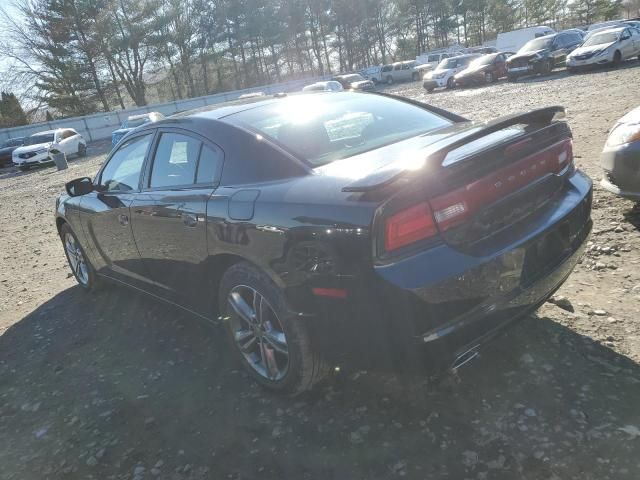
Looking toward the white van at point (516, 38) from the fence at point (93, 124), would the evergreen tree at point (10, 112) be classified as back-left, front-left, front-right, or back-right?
back-left

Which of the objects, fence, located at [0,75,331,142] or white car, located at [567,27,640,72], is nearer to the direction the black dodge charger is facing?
the fence

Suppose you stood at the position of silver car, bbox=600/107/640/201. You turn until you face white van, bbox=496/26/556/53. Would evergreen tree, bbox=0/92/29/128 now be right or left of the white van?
left

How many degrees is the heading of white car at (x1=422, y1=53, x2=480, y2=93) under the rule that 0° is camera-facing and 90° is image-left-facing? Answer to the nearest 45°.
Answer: approximately 45°

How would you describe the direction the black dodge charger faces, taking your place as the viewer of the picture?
facing away from the viewer and to the left of the viewer

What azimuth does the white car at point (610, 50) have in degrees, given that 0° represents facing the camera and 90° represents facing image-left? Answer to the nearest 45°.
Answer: approximately 45°

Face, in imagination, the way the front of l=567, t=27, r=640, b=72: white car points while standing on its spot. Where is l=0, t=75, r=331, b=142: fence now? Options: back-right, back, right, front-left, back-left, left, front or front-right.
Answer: front-right

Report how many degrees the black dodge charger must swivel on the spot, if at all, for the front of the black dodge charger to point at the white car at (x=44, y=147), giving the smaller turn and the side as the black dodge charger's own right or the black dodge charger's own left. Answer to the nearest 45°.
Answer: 0° — it already faces it

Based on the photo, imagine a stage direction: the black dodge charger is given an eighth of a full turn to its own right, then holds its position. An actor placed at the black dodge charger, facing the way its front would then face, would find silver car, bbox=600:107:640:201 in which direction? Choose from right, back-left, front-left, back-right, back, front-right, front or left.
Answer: front-right

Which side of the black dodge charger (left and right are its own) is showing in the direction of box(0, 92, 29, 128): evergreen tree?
front

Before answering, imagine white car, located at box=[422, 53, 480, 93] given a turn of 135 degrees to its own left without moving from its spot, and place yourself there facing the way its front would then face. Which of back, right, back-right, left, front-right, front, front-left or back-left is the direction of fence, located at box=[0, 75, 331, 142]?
back

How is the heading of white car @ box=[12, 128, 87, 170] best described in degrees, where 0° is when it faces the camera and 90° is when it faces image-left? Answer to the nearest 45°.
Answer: approximately 45°

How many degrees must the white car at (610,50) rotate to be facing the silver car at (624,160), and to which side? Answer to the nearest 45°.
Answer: approximately 45° to its left
